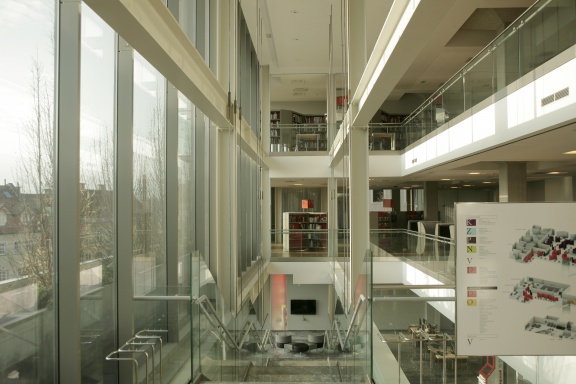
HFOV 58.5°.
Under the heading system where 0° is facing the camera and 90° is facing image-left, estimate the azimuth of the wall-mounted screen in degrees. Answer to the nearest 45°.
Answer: approximately 0°

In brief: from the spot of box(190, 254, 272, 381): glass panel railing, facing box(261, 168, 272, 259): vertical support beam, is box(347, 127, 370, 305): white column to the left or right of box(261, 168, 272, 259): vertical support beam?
right

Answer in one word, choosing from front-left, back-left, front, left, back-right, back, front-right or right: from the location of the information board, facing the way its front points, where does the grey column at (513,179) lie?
back

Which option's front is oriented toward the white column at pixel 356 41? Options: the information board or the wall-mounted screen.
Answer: the wall-mounted screen

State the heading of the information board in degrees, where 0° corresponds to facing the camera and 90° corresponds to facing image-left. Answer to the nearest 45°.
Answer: approximately 0°

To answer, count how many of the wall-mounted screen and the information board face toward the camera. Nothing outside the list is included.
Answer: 2

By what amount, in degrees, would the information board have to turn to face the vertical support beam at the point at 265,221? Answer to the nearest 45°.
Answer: approximately 135° to its right

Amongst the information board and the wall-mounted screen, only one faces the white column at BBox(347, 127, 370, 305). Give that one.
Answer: the wall-mounted screen

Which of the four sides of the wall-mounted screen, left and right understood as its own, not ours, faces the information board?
front

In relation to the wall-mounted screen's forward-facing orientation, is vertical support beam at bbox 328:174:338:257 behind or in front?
in front

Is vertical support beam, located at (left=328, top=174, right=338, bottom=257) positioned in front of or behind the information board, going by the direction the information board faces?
behind

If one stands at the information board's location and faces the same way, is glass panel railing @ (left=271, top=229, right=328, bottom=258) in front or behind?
behind
